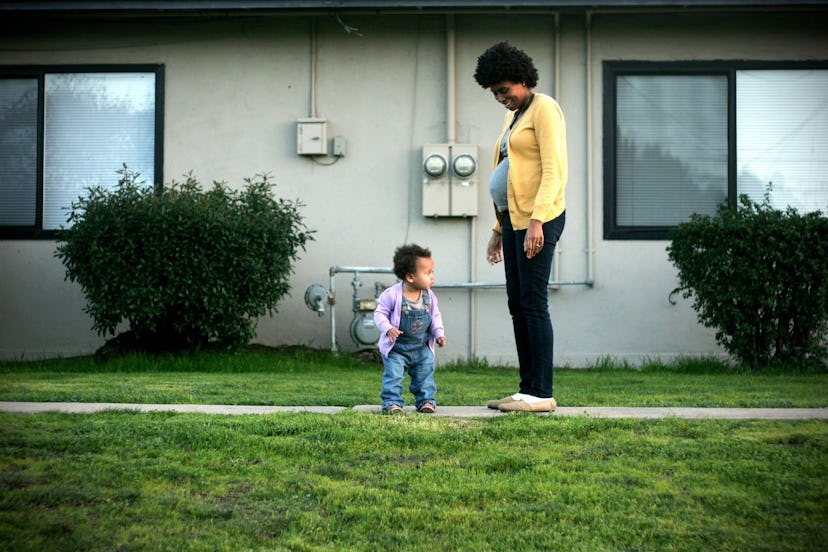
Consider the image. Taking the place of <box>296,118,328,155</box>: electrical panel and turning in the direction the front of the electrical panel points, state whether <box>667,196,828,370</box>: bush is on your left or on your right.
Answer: on your left

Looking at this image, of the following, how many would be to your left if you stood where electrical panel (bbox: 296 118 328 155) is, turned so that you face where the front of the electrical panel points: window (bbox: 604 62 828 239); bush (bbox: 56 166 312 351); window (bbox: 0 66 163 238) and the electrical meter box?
2

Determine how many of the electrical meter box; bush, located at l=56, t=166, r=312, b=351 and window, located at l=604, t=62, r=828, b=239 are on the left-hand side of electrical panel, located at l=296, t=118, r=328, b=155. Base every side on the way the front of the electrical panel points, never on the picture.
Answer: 2

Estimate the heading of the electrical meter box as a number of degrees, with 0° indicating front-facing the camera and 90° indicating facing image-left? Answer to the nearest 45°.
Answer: approximately 0°

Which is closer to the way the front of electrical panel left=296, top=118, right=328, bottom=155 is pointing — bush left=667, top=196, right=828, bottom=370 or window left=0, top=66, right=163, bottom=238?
the bush

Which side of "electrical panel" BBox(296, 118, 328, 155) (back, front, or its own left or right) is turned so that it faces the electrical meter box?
left

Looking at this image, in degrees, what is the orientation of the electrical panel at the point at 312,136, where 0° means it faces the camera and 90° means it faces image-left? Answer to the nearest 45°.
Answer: approximately 0°

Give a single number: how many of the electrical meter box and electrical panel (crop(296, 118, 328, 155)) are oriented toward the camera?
2

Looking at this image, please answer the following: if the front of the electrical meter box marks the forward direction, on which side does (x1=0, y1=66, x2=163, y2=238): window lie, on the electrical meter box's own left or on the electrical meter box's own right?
on the electrical meter box's own right

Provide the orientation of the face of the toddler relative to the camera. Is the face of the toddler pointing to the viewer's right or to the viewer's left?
to the viewer's right
